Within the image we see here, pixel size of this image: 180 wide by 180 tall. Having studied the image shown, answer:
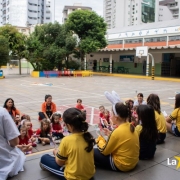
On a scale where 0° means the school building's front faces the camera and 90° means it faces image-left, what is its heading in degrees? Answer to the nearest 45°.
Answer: approximately 45°

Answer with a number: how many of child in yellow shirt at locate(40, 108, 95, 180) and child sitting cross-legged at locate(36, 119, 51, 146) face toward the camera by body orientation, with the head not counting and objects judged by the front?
1

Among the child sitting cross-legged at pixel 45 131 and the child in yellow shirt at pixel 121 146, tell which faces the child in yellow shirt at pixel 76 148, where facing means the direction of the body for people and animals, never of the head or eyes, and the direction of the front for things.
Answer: the child sitting cross-legged

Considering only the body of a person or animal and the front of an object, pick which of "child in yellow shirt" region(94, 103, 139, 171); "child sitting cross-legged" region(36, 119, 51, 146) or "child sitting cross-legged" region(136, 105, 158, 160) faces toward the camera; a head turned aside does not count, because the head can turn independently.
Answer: "child sitting cross-legged" region(36, 119, 51, 146)

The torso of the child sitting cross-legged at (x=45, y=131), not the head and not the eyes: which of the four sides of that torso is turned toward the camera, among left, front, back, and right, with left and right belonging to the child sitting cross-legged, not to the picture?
front

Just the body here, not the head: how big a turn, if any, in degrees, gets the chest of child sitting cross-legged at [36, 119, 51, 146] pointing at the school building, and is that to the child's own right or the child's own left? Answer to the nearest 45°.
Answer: approximately 135° to the child's own left

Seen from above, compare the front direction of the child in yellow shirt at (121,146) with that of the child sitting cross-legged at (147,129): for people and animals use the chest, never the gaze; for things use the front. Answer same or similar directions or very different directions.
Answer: same or similar directions

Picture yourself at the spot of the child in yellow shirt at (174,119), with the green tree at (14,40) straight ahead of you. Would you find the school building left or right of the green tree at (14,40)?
right

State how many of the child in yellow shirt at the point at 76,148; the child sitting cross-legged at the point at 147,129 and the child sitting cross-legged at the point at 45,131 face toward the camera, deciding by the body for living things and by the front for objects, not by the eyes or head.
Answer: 1

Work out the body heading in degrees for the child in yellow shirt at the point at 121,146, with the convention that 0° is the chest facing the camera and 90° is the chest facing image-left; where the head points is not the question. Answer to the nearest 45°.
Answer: approximately 135°

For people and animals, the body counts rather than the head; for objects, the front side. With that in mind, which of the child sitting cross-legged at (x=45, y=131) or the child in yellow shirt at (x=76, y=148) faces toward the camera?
the child sitting cross-legged

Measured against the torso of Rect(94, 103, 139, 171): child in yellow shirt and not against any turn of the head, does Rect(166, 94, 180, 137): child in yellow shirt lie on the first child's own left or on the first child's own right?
on the first child's own right

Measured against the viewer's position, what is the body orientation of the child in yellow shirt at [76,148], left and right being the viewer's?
facing away from the viewer and to the left of the viewer

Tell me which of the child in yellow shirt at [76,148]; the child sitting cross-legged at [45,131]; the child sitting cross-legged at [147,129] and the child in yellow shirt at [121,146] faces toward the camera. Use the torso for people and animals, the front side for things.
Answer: the child sitting cross-legged at [45,131]

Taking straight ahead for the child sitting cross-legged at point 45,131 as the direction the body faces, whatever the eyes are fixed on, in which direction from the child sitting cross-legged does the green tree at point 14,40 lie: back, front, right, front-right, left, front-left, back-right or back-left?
back
